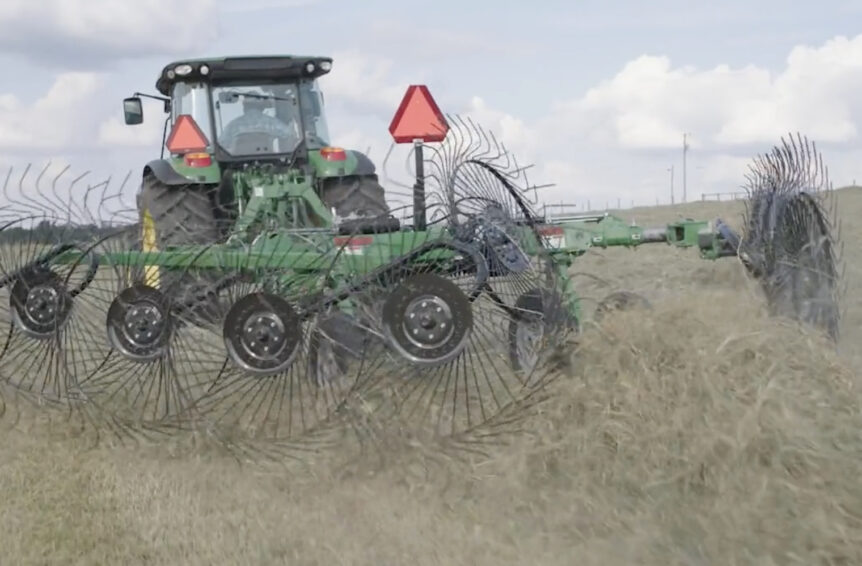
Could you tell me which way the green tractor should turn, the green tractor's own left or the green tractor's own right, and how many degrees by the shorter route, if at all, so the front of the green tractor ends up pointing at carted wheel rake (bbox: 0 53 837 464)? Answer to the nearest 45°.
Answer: approximately 180°

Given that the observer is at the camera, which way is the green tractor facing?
facing away from the viewer
